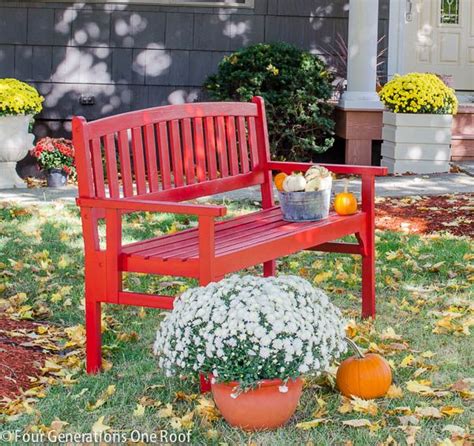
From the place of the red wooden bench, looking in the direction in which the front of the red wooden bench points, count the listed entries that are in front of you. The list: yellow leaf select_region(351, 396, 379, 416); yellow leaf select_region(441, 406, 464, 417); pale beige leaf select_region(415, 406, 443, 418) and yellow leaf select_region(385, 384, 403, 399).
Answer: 4

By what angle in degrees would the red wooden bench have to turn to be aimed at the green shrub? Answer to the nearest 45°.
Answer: approximately 135° to its left

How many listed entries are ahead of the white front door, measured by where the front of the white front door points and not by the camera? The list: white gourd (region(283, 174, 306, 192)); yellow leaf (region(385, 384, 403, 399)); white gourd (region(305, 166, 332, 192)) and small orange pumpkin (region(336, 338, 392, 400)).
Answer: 4

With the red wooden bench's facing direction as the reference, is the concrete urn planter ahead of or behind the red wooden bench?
behind

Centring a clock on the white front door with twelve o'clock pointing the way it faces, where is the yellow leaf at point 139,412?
The yellow leaf is roughly at 12 o'clock from the white front door.

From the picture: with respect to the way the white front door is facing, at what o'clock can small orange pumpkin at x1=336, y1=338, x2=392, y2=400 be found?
The small orange pumpkin is roughly at 12 o'clock from the white front door.

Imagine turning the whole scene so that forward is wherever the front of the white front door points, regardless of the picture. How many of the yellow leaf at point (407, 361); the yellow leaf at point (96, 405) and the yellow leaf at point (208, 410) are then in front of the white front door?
3

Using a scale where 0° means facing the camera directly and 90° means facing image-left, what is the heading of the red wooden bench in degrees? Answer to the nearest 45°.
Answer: approximately 315°

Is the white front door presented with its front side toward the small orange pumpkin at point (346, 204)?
yes

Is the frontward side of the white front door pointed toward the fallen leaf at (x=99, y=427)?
yes

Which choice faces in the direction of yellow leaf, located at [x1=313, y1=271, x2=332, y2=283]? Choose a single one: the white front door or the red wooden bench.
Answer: the white front door

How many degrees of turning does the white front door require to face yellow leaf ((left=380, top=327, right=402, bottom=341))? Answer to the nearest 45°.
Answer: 0° — it already faces it

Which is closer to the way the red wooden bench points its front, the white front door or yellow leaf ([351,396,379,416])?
the yellow leaf
